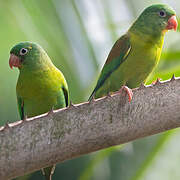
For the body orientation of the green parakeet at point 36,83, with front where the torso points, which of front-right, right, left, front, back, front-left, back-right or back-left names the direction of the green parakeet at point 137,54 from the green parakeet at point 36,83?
back-left

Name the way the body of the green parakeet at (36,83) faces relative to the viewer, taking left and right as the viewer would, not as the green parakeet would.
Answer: facing the viewer and to the left of the viewer
